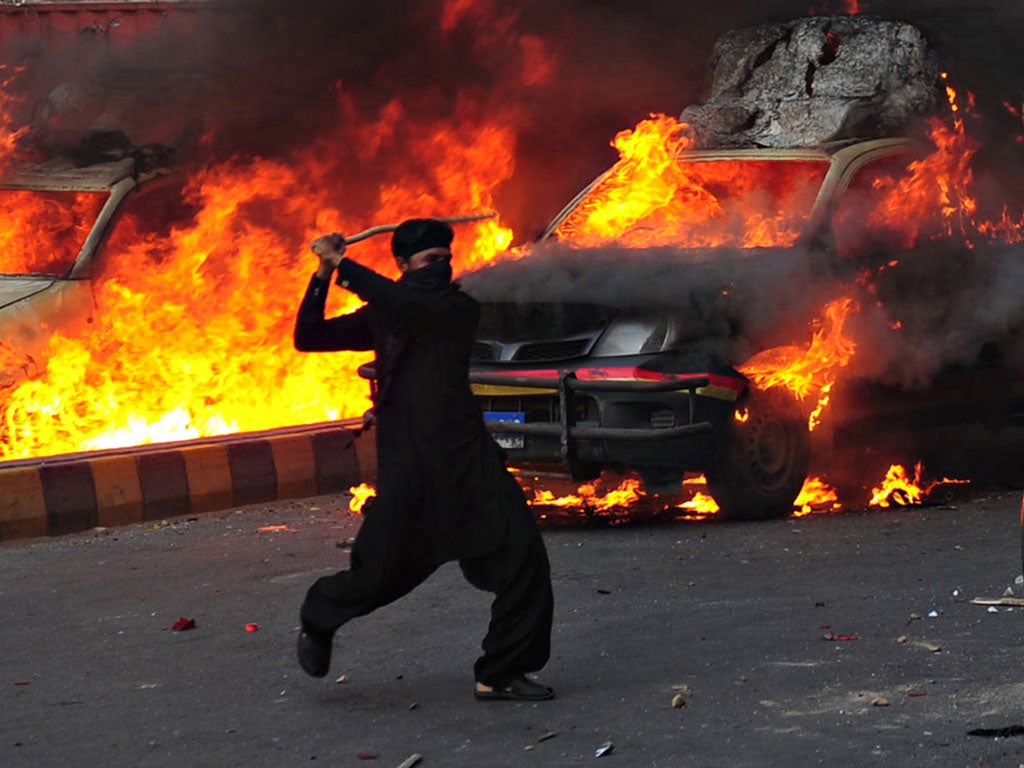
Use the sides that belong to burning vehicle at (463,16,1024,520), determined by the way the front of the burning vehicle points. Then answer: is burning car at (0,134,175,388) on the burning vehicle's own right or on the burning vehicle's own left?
on the burning vehicle's own right

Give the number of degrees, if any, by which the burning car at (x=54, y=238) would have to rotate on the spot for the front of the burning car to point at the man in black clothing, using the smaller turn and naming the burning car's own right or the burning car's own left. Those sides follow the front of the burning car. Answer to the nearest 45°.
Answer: approximately 45° to the burning car's own left

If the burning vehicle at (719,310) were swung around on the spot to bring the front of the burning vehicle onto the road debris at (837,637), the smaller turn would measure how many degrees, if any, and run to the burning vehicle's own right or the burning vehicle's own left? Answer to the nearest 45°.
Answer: approximately 45° to the burning vehicle's own left

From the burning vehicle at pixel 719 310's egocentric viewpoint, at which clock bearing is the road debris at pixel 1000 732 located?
The road debris is roughly at 10 o'clock from the burning vehicle.

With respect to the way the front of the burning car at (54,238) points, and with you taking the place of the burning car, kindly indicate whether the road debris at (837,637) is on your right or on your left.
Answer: on your left

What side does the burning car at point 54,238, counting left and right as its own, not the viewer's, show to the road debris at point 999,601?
left
